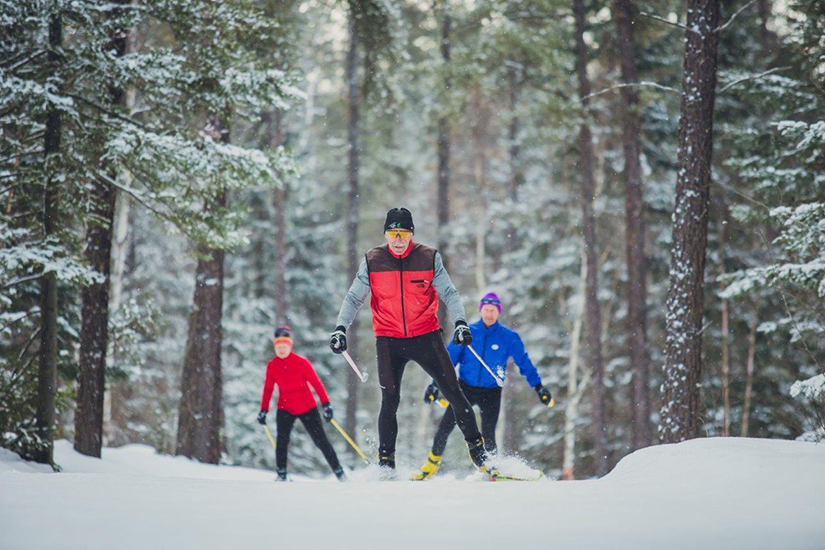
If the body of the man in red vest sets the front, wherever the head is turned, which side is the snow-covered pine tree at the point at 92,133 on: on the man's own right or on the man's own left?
on the man's own right

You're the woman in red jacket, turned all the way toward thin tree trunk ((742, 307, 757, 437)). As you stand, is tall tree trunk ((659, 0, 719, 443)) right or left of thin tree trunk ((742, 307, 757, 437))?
right

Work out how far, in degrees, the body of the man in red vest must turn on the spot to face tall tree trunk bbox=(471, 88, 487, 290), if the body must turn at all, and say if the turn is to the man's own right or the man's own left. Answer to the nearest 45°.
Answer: approximately 180°

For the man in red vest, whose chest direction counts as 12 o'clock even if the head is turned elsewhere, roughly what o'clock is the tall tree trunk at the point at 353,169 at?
The tall tree trunk is roughly at 6 o'clock from the man in red vest.

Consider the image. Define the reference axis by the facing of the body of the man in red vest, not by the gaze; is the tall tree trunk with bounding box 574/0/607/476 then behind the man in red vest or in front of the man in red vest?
behind

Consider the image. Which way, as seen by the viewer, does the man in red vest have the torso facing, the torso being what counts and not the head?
toward the camera

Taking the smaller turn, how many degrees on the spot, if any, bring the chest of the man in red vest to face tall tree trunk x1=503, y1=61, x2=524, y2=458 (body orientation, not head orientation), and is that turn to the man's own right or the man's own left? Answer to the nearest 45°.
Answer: approximately 180°

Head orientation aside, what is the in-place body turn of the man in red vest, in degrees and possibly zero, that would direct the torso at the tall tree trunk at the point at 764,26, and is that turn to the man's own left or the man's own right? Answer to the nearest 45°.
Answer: approximately 135° to the man's own left

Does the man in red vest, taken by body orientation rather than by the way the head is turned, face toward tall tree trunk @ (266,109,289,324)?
no

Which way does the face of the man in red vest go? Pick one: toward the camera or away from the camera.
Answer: toward the camera

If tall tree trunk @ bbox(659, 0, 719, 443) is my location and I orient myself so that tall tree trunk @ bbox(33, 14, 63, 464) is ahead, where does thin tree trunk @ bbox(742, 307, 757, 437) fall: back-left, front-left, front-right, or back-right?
back-right

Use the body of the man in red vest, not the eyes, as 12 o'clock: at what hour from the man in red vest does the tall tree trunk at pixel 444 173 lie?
The tall tree trunk is roughly at 6 o'clock from the man in red vest.

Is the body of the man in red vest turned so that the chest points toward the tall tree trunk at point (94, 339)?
no

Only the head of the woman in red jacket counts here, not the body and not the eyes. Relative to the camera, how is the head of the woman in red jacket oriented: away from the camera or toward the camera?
toward the camera

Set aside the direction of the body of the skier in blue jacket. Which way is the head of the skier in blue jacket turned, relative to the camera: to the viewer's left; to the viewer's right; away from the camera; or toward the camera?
toward the camera
